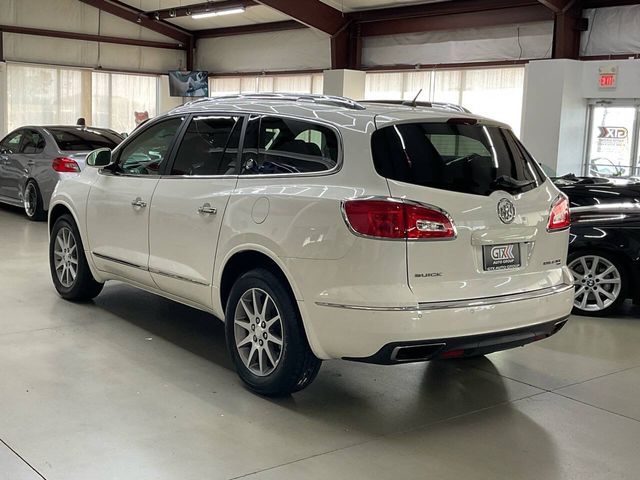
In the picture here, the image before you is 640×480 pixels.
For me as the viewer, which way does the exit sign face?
facing the viewer

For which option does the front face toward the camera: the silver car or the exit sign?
the exit sign

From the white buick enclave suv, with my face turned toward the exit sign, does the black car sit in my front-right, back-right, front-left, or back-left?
front-right

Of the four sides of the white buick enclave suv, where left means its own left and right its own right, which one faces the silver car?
front

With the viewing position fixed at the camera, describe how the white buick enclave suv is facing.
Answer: facing away from the viewer and to the left of the viewer

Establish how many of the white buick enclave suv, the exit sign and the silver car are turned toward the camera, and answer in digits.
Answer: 1

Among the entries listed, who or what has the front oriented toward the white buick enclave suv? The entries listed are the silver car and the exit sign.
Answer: the exit sign

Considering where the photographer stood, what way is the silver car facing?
facing away from the viewer and to the left of the viewer

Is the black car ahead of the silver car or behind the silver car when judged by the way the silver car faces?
behind

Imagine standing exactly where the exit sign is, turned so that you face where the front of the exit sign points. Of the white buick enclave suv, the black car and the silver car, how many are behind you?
0

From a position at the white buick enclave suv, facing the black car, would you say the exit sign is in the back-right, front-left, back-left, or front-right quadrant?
front-left

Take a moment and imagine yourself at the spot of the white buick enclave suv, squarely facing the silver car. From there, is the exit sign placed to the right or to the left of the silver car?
right

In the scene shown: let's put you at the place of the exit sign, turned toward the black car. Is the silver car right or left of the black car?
right

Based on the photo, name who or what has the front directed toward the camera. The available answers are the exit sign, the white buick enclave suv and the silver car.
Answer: the exit sign

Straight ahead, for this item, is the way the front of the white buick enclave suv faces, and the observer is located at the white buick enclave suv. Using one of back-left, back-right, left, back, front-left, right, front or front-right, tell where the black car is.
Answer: right

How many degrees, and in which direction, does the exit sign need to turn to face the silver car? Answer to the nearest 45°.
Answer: approximately 45° to its right

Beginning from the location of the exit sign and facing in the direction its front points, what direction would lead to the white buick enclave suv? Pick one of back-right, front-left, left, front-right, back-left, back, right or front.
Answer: front

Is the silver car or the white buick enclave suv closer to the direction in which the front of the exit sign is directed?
the white buick enclave suv
